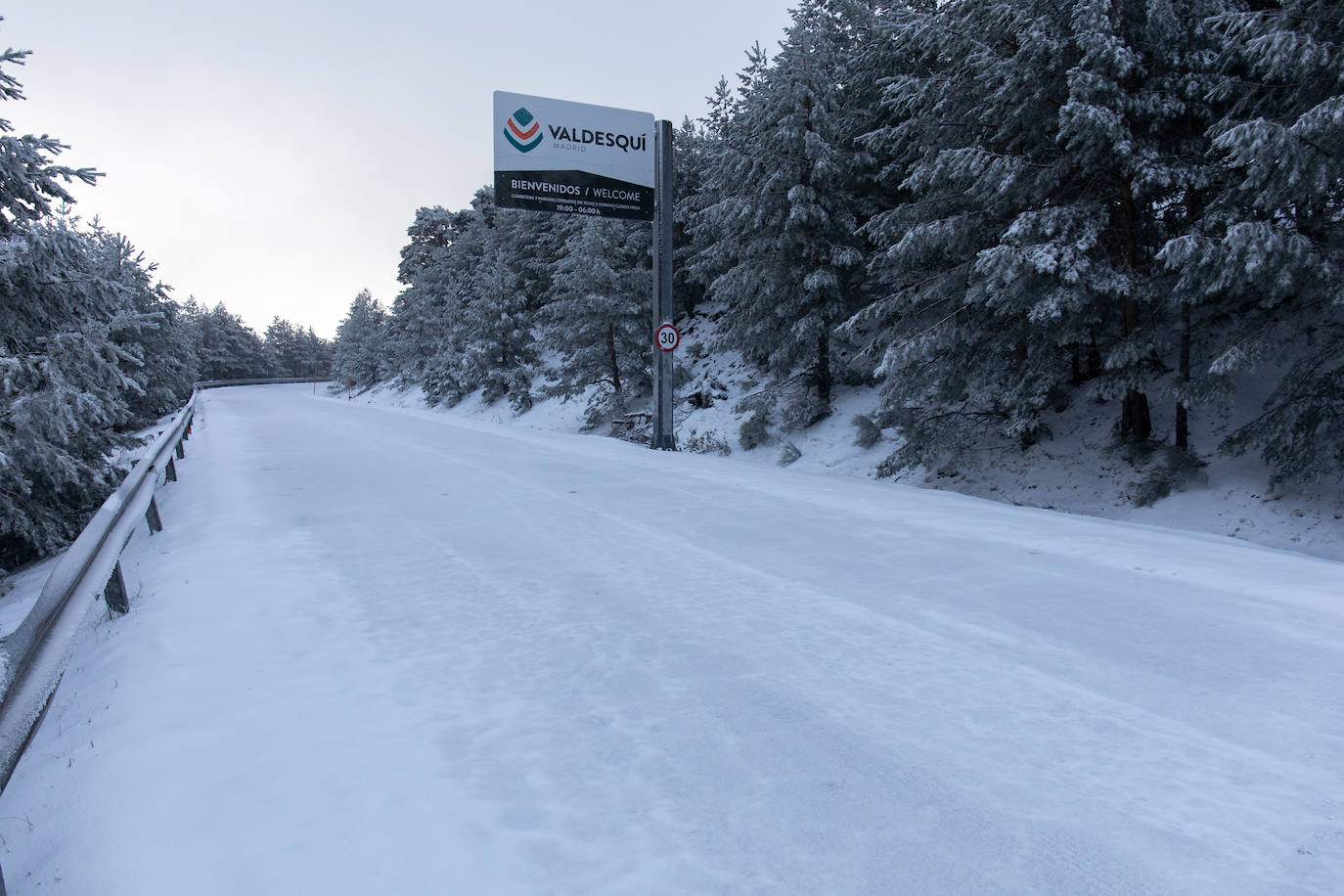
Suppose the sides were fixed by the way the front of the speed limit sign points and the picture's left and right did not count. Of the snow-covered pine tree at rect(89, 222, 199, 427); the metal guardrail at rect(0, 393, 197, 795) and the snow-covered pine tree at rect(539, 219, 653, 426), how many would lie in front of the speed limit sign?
1

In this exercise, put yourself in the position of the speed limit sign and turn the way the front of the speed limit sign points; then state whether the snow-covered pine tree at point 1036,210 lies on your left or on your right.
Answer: on your left

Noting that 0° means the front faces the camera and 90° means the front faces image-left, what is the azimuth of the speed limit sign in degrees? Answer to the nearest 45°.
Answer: approximately 0°

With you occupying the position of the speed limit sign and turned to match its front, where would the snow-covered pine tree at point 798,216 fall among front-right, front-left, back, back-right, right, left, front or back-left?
back-left

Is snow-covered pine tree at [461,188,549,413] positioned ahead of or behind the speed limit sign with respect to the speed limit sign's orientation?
behind

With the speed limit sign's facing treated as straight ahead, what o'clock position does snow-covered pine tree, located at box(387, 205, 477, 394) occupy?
The snow-covered pine tree is roughly at 5 o'clock from the speed limit sign.

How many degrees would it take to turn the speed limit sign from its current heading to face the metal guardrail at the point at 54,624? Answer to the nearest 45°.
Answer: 0° — it already faces it

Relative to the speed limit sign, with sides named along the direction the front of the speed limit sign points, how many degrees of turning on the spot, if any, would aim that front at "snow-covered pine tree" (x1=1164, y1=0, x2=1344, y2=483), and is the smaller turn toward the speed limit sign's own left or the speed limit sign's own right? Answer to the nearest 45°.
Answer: approximately 45° to the speed limit sign's own left
